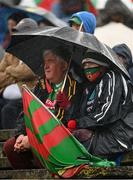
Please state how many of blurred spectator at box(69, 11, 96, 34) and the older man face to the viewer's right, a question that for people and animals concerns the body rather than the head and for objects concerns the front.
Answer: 0

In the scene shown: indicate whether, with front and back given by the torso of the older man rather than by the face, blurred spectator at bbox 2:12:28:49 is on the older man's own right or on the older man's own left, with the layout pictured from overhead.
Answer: on the older man's own right

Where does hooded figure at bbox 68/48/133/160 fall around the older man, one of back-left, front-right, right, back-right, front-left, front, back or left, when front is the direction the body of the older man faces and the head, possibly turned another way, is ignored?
left

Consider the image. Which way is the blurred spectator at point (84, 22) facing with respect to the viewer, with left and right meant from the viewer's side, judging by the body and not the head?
facing the viewer and to the left of the viewer

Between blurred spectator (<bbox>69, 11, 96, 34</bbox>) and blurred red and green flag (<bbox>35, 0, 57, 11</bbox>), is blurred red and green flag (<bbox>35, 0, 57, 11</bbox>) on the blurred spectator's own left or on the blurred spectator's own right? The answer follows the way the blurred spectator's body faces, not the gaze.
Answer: on the blurred spectator's own right

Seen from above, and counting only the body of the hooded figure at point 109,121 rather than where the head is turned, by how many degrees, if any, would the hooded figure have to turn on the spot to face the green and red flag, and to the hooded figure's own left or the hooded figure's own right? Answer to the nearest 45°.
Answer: approximately 45° to the hooded figure's own right
